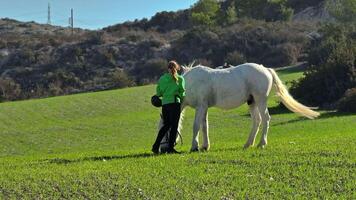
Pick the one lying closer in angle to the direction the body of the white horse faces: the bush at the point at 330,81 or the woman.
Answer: the woman

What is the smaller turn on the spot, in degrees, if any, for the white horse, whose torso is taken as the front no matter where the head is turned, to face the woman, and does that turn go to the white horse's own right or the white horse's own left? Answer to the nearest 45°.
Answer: approximately 45° to the white horse's own left

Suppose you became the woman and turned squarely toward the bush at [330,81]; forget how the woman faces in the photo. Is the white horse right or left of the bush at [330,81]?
right

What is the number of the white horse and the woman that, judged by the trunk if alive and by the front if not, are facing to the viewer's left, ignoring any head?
1

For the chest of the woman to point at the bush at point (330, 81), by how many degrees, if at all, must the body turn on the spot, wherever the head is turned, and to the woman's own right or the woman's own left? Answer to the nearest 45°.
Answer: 0° — they already face it

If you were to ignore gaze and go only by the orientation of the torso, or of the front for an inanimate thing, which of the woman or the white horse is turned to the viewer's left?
the white horse

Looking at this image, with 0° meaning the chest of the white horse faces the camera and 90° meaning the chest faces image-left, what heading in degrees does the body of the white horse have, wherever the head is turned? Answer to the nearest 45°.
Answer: approximately 90°

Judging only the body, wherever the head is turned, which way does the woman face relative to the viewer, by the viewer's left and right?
facing away from the viewer and to the right of the viewer

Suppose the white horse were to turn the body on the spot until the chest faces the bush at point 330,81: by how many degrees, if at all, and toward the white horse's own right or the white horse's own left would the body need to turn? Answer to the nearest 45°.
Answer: approximately 90° to the white horse's own right
